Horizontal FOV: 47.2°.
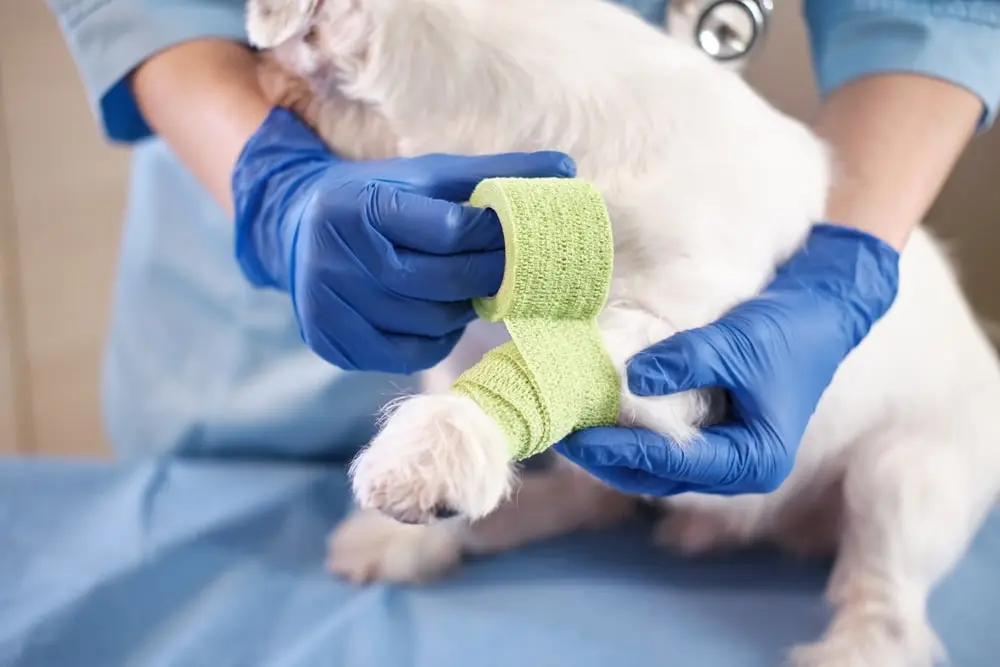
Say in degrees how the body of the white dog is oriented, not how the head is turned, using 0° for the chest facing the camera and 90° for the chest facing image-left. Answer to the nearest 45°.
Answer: approximately 90°
